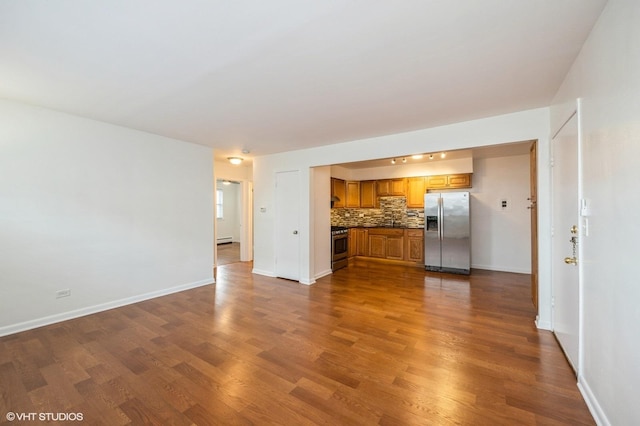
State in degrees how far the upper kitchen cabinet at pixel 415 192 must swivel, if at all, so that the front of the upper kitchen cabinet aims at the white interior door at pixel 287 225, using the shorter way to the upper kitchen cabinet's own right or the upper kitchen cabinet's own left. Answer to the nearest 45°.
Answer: approximately 45° to the upper kitchen cabinet's own right

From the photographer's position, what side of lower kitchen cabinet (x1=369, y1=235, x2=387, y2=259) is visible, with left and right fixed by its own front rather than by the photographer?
front

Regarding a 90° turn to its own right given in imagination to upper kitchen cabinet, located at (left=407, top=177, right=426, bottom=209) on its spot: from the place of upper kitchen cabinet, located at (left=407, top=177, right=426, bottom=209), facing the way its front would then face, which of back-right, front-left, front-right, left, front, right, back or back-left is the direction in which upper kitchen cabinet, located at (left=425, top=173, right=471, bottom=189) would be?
back

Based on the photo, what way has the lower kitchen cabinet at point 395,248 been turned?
toward the camera

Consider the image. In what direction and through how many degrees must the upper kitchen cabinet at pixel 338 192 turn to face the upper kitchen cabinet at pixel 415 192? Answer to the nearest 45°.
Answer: approximately 45° to its left

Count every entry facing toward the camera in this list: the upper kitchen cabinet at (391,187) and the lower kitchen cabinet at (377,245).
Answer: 2

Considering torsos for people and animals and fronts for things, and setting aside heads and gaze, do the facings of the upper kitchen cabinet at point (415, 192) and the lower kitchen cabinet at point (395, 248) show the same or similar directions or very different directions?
same or similar directions

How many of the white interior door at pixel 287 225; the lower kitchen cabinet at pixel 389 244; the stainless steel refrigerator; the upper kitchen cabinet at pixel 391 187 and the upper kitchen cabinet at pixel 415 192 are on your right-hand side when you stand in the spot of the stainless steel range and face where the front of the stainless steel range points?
1

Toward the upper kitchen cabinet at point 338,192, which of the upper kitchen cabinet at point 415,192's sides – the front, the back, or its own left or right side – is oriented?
right

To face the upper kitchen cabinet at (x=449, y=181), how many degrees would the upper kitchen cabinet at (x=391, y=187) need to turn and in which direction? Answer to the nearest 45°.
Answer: approximately 90° to its left

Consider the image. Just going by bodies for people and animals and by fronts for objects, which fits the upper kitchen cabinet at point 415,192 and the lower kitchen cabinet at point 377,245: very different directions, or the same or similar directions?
same or similar directions

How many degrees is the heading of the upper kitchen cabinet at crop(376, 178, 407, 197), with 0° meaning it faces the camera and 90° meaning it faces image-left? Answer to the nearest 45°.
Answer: approximately 0°

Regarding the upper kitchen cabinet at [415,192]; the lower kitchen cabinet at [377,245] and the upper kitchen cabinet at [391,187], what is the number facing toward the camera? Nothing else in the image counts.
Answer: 3

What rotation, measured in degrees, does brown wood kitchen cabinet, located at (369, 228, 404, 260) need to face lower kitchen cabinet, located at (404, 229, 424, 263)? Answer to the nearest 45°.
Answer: approximately 90° to its left

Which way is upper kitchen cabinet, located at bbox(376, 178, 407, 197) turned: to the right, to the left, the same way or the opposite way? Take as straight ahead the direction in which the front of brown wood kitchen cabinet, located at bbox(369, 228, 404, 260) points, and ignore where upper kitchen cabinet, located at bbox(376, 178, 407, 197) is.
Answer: the same way
